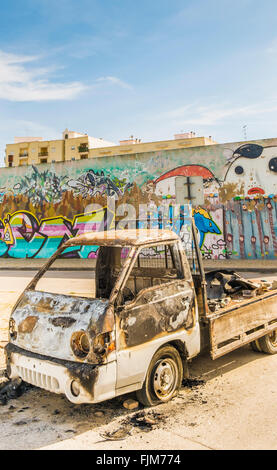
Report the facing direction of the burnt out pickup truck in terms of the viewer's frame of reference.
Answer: facing the viewer and to the left of the viewer
